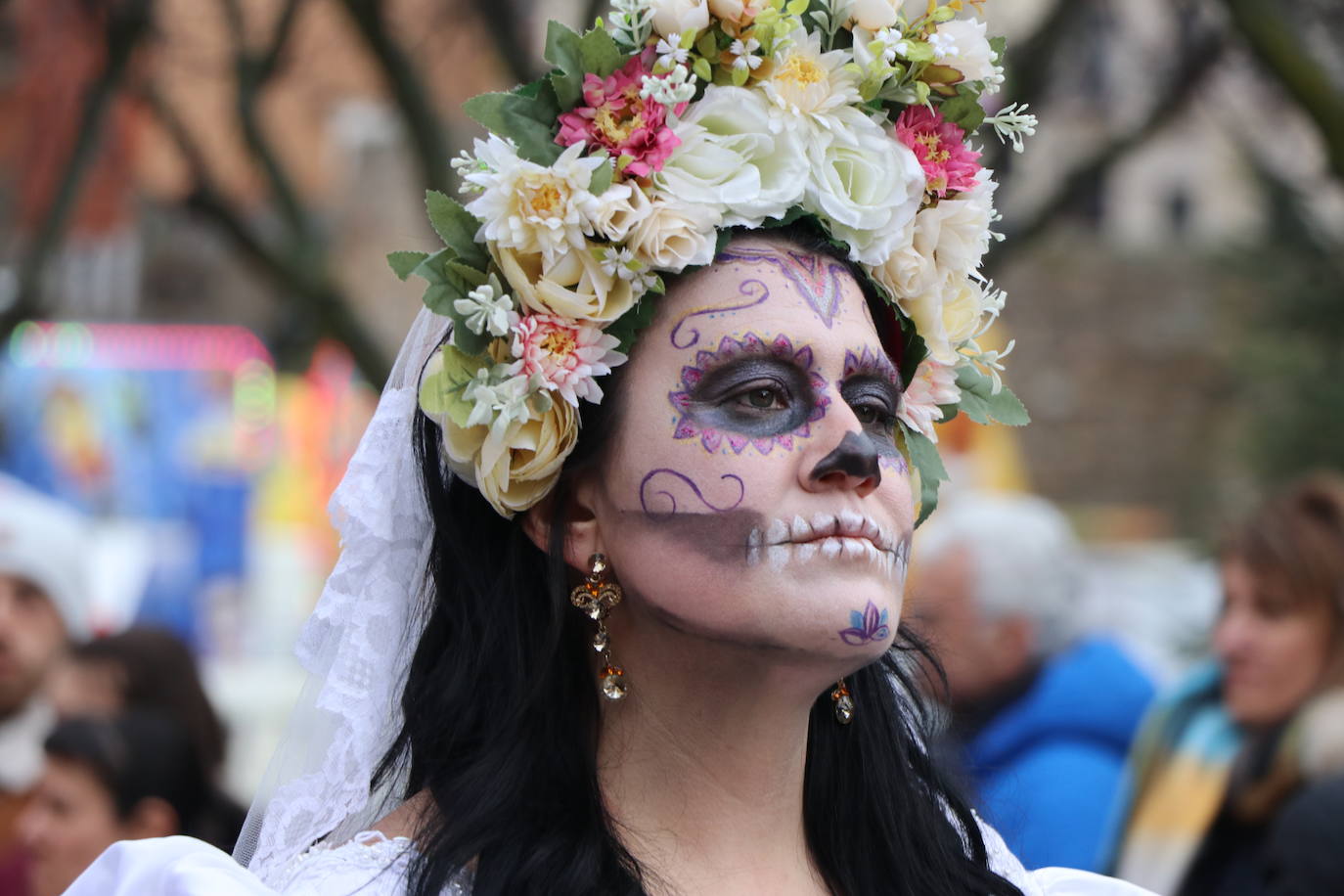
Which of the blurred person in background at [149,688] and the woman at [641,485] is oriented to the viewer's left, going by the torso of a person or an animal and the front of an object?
the blurred person in background

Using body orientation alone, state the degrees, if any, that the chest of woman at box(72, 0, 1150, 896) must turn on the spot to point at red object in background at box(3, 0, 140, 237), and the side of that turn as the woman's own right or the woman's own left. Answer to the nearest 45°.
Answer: approximately 180°

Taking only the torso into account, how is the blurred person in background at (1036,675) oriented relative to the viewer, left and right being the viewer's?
facing to the left of the viewer

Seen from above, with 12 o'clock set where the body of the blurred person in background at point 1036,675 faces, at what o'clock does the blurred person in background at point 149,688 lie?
the blurred person in background at point 149,688 is roughly at 11 o'clock from the blurred person in background at point 1036,675.

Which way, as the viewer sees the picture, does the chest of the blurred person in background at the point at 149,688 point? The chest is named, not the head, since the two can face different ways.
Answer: to the viewer's left

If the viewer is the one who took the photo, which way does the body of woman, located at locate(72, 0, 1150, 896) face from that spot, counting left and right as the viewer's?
facing the viewer and to the right of the viewer

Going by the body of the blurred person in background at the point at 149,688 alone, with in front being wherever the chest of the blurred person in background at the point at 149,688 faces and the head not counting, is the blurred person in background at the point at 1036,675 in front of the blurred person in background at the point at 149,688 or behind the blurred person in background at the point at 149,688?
behind
